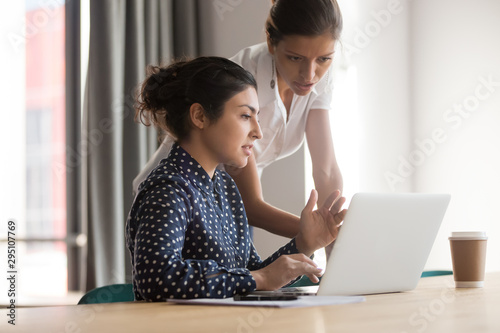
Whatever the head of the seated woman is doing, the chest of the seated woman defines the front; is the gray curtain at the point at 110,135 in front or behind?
behind

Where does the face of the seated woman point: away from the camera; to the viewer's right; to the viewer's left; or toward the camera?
to the viewer's right

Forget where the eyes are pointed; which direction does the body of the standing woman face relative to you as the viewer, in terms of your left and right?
facing the viewer and to the right of the viewer

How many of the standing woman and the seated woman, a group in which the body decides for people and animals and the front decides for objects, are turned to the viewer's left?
0

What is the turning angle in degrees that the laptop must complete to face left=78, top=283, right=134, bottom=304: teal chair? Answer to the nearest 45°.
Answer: approximately 45° to its left

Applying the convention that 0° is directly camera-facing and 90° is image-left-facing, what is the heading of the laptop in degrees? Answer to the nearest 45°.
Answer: approximately 135°

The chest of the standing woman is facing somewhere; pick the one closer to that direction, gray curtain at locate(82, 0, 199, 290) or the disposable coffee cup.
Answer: the disposable coffee cup

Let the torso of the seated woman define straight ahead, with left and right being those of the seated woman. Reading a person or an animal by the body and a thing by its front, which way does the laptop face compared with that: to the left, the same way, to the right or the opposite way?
the opposite way

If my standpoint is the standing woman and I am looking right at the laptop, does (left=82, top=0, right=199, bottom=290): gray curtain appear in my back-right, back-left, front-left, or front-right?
back-right

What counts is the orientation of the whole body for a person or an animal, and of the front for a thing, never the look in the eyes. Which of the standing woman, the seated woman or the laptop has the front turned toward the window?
the laptop

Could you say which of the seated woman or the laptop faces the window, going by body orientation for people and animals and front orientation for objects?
the laptop

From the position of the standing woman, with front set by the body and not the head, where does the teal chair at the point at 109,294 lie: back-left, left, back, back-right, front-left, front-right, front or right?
right

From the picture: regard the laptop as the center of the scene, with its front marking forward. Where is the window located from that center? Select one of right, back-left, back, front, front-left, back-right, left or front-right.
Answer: front

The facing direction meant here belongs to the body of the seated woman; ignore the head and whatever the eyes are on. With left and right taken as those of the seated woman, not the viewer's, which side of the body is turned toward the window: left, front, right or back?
back

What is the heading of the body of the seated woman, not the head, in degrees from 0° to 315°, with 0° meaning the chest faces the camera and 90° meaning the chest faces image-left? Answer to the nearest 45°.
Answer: approximately 315°
